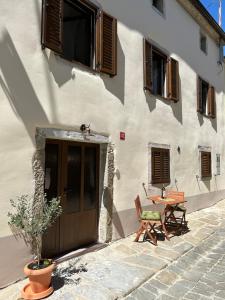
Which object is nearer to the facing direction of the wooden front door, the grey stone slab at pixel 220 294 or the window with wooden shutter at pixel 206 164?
the grey stone slab

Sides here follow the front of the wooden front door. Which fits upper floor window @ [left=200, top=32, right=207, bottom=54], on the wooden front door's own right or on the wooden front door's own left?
on the wooden front door's own left

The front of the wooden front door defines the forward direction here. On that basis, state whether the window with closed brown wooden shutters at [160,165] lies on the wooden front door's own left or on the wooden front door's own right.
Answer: on the wooden front door's own left

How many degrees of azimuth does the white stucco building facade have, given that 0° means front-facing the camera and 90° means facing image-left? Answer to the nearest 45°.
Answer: approximately 315°

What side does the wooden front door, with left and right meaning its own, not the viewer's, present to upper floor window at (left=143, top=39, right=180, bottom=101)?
left

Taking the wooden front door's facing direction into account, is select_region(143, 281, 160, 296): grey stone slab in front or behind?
in front

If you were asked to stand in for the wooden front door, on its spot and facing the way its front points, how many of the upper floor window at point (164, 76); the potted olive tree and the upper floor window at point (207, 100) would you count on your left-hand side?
2

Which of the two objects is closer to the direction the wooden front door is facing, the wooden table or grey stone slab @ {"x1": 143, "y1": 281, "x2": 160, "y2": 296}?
the grey stone slab

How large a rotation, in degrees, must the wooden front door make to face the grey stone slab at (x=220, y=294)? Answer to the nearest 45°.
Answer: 0° — it already faces it
